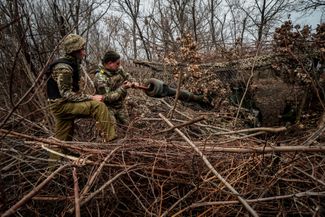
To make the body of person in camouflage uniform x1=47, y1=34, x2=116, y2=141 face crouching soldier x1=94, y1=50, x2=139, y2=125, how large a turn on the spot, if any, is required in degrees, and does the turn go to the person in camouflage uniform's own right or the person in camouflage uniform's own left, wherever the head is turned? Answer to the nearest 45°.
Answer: approximately 45° to the person in camouflage uniform's own left

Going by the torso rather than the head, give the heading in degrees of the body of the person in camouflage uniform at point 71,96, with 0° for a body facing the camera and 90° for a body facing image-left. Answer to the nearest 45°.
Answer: approximately 270°
